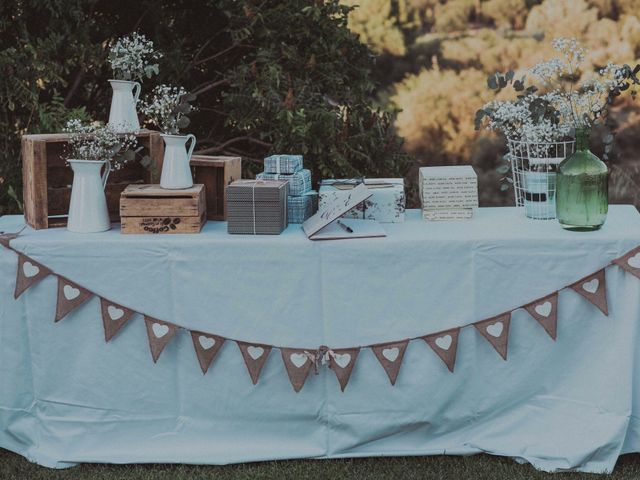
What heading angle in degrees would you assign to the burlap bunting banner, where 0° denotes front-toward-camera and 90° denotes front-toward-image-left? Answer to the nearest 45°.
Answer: approximately 0°
